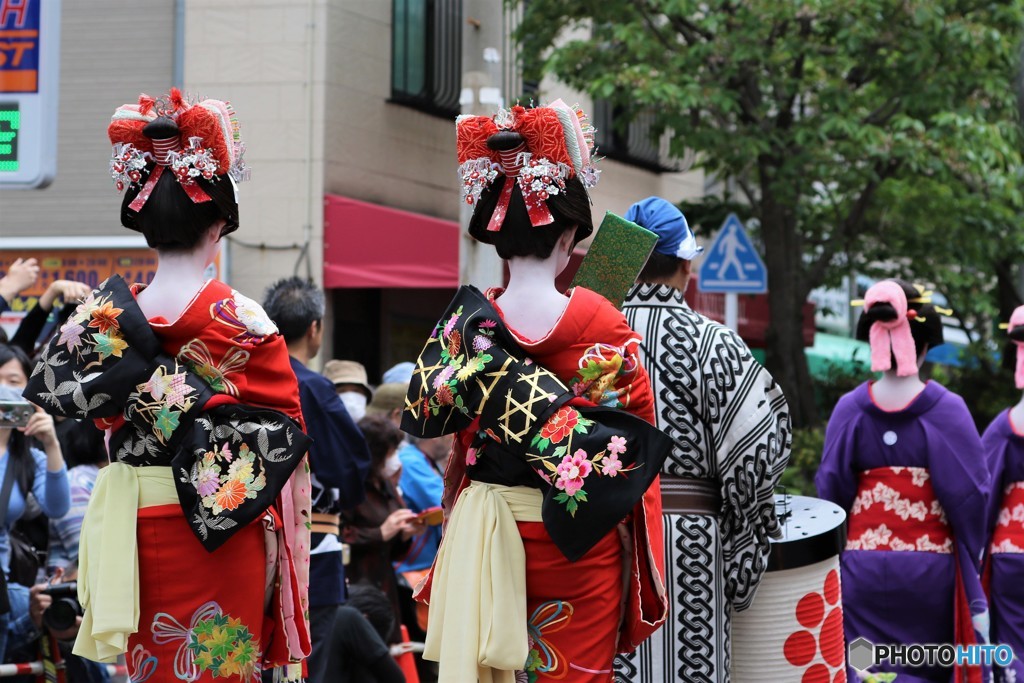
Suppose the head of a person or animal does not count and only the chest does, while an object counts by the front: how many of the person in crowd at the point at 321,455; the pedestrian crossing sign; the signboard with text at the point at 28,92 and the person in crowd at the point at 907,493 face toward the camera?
2

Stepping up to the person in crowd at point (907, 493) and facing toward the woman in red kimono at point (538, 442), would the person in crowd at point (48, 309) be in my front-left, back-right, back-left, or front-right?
front-right

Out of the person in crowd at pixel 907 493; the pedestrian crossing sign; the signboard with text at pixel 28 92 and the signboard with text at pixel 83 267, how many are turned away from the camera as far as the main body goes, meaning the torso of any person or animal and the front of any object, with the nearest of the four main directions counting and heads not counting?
1

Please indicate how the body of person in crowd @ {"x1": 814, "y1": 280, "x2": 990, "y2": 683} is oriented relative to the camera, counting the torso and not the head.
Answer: away from the camera

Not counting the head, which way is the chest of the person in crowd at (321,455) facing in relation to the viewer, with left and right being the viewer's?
facing away from the viewer and to the right of the viewer

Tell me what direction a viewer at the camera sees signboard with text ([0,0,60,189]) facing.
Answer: facing the viewer

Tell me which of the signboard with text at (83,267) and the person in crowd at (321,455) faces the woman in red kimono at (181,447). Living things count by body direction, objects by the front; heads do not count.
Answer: the signboard with text

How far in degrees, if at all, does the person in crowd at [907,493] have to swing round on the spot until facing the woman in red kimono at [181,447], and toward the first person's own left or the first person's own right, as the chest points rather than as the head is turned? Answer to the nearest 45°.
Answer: approximately 135° to the first person's own left

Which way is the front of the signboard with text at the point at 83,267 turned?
toward the camera

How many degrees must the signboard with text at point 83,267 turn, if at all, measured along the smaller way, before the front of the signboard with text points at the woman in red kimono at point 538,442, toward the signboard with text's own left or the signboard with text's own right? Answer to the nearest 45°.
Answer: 0° — it already faces them

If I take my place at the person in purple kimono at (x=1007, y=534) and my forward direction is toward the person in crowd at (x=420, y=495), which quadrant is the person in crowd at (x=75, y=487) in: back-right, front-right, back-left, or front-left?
front-left

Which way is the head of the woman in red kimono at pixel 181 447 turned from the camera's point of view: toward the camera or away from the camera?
away from the camera
